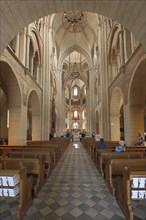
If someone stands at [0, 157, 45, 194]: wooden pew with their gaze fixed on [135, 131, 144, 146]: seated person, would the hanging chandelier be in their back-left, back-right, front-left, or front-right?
front-left

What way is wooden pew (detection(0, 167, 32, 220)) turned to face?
away from the camera

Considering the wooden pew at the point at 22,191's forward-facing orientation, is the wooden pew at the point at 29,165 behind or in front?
in front

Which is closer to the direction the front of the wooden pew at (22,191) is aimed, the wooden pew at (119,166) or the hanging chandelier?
the hanging chandelier

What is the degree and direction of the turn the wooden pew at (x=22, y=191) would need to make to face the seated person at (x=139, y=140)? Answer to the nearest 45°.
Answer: approximately 45° to its right

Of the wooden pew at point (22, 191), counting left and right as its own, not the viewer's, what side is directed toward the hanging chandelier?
front
